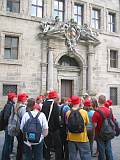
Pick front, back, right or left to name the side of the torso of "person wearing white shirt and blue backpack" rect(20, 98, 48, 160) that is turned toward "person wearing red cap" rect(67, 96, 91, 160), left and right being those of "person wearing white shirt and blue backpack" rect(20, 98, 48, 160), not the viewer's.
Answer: right

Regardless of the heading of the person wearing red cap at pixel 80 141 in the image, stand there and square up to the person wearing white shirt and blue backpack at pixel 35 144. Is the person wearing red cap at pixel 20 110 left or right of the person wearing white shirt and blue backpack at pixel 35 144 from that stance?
right

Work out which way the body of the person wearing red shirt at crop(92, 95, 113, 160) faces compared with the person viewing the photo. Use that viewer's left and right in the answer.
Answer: facing away from the viewer and to the left of the viewer

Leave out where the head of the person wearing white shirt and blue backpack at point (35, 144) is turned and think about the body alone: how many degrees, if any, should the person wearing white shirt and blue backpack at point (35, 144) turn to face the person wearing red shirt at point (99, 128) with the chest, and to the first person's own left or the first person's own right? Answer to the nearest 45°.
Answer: approximately 90° to the first person's own right

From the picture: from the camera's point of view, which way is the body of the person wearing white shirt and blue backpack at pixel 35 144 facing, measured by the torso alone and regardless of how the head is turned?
away from the camera

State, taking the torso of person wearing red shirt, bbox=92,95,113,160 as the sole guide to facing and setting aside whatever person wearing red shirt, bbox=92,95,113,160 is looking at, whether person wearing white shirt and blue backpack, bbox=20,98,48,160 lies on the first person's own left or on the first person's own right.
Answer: on the first person's own left

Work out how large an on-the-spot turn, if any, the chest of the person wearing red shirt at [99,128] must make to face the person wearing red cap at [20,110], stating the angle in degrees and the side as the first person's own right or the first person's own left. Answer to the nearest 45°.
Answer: approximately 45° to the first person's own left
